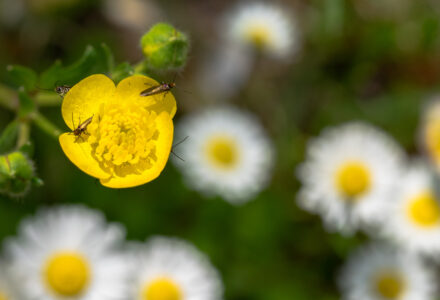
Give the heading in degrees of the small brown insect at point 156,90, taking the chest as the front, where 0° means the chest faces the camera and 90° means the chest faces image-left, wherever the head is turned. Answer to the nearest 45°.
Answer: approximately 270°
